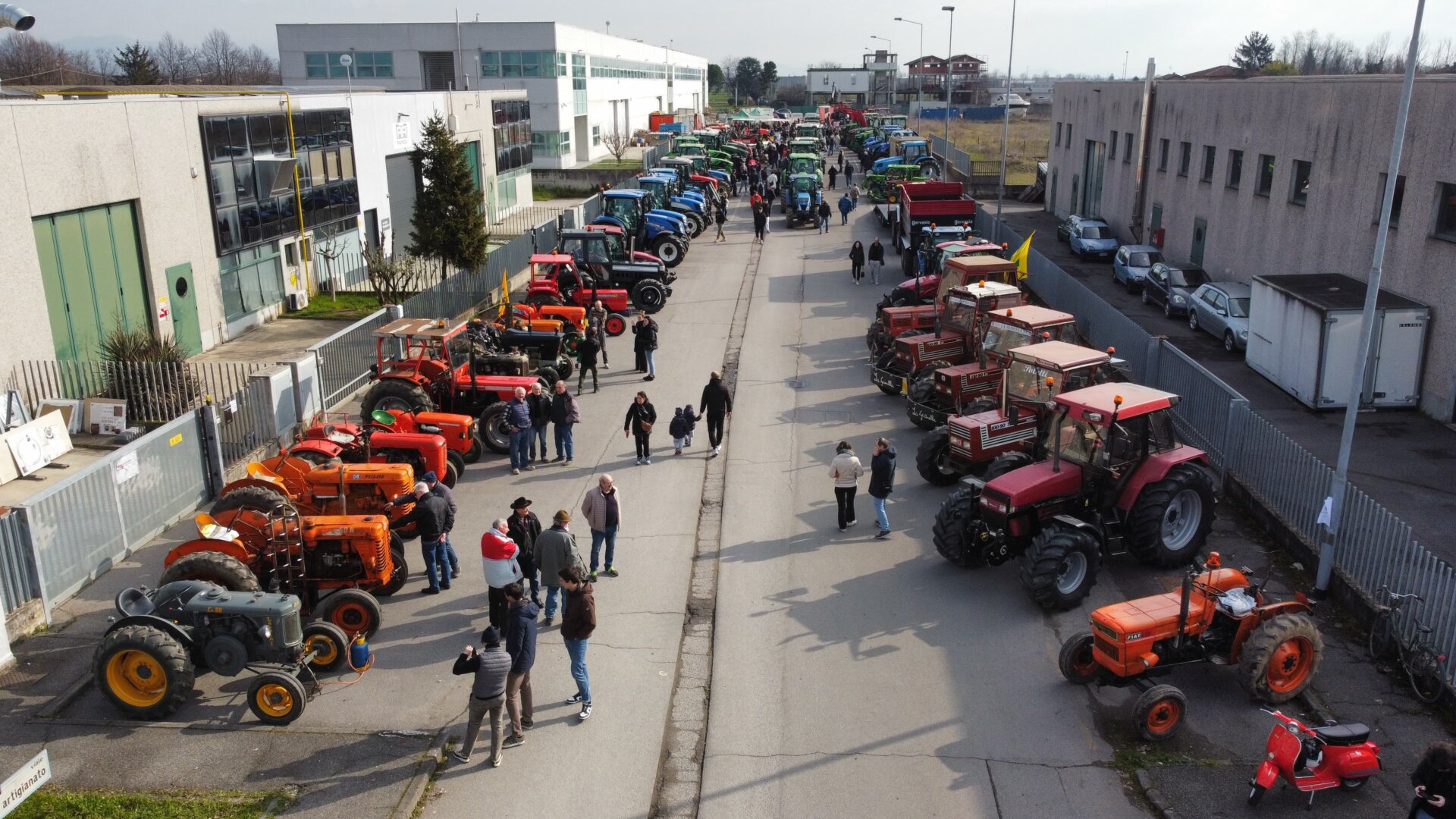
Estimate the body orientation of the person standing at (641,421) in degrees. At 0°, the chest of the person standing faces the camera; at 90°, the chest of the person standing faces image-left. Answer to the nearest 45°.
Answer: approximately 0°

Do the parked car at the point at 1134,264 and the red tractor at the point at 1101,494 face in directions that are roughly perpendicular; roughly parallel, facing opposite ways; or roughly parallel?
roughly perpendicular

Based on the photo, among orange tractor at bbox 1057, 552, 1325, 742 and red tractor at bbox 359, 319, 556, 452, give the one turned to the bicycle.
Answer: the red tractor

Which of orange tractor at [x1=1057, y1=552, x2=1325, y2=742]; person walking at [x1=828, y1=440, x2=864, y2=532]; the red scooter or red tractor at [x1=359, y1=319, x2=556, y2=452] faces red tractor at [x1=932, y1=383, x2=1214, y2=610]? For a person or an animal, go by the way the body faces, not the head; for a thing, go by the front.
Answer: red tractor at [x1=359, y1=319, x2=556, y2=452]

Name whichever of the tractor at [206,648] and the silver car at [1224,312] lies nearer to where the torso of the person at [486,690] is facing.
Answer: the tractor

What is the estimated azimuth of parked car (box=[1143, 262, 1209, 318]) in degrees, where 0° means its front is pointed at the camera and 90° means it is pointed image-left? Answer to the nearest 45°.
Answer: approximately 315°

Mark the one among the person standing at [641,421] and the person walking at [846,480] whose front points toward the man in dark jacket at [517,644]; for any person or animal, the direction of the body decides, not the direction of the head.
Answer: the person standing at [641,421]
